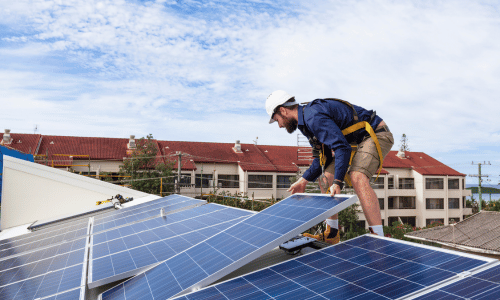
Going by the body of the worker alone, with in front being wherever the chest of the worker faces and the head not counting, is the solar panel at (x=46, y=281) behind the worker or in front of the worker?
in front

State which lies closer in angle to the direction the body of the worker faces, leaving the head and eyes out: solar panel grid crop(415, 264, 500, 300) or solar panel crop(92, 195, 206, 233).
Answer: the solar panel

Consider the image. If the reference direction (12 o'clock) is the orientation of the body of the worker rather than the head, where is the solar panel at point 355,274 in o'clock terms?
The solar panel is roughly at 9 o'clock from the worker.

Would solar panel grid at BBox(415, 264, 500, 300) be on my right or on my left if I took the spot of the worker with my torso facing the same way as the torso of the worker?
on my left

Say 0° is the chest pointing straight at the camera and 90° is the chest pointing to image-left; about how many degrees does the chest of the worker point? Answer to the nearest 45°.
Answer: approximately 90°

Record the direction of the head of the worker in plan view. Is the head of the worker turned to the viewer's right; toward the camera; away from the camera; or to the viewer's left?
to the viewer's left

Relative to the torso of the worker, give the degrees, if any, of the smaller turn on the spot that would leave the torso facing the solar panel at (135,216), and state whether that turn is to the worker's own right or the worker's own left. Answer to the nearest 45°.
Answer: approximately 45° to the worker's own right

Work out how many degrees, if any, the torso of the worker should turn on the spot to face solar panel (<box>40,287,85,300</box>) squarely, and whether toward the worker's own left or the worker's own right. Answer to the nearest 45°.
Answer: approximately 45° to the worker's own left

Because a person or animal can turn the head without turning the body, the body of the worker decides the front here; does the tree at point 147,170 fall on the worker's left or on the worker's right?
on the worker's right

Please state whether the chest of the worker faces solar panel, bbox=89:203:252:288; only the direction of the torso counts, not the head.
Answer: yes
